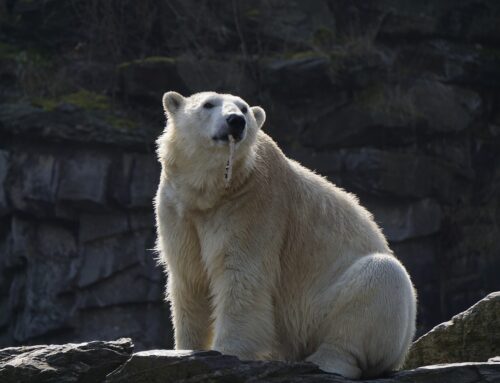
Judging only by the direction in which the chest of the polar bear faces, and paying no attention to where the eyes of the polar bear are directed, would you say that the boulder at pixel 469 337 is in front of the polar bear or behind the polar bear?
behind

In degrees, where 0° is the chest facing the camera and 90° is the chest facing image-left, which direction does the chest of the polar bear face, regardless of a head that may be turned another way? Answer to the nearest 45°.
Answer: approximately 45°
